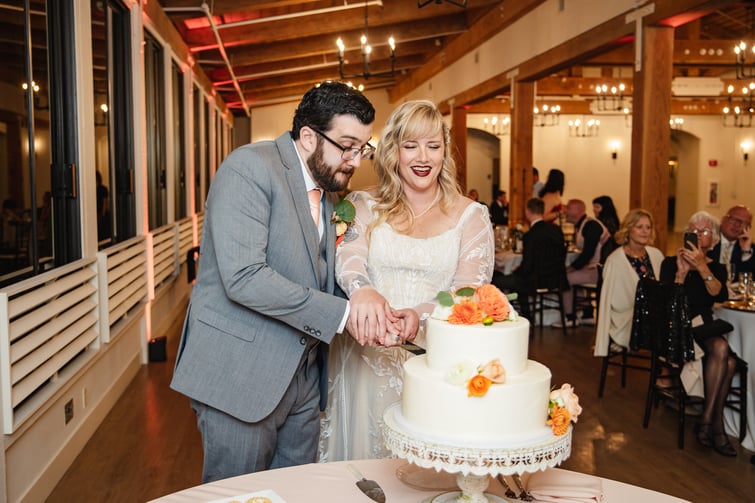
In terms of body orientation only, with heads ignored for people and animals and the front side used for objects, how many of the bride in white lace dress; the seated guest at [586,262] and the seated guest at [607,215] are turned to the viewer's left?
2

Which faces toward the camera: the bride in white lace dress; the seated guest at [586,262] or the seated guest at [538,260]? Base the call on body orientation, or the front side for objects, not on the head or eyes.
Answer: the bride in white lace dress

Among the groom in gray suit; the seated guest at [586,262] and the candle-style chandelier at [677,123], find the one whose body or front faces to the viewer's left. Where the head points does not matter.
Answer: the seated guest

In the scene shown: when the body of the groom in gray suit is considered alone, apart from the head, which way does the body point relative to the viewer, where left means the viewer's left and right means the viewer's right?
facing the viewer and to the right of the viewer

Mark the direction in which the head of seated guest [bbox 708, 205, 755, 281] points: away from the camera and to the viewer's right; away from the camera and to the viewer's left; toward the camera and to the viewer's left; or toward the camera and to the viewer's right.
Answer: toward the camera and to the viewer's left

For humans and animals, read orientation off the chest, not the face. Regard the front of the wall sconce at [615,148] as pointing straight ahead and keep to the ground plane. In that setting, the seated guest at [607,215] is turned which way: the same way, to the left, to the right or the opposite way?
to the right

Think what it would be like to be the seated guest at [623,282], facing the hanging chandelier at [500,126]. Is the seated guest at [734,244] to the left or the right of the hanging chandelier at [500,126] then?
right

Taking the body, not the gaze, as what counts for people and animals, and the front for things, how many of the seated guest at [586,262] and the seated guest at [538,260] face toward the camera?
0
